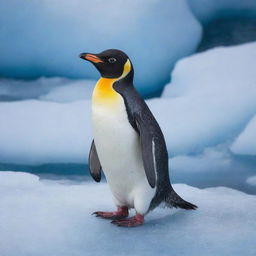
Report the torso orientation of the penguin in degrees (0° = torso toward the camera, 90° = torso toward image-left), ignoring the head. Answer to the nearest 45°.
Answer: approximately 45°
